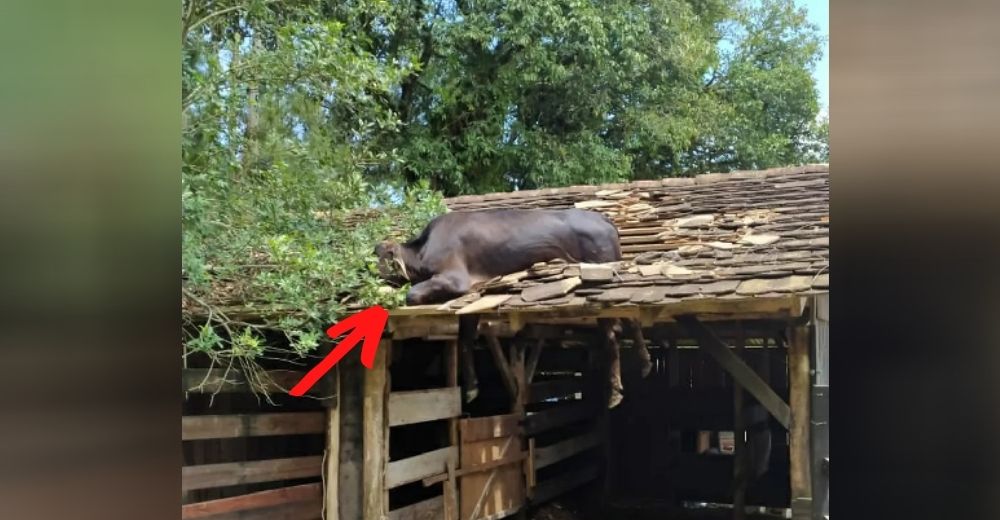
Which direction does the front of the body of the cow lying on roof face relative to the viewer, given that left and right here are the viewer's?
facing to the left of the viewer

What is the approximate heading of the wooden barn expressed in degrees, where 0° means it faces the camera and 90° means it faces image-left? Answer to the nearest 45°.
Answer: approximately 0°
